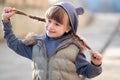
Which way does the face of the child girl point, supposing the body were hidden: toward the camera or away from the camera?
toward the camera

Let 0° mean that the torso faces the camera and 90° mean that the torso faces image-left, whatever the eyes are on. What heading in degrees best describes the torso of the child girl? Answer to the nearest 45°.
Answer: approximately 45°
